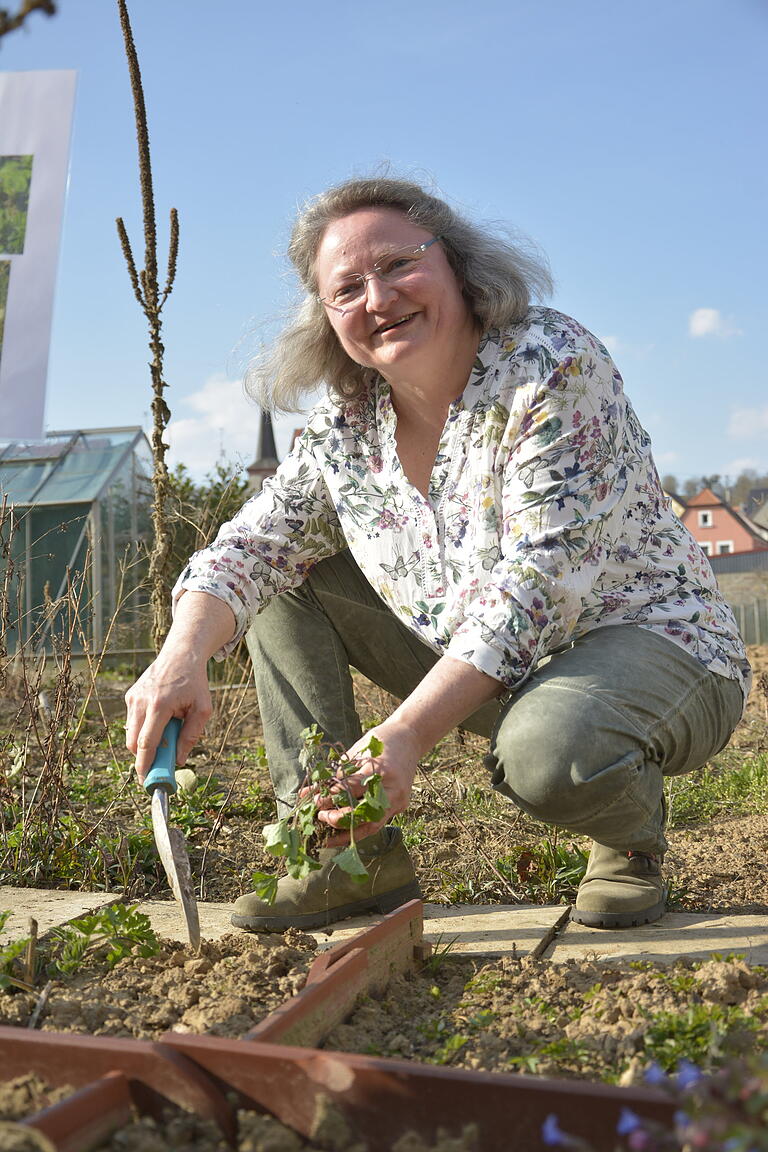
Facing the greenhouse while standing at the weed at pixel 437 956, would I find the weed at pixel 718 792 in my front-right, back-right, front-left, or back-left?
front-right

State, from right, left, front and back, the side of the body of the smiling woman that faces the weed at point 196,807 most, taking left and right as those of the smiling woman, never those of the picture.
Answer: right

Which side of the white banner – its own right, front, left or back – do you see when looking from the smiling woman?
front

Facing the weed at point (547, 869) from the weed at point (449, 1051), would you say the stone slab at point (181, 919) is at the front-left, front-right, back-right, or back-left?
front-left

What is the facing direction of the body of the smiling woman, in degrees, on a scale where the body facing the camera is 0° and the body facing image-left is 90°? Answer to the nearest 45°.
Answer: approximately 45°

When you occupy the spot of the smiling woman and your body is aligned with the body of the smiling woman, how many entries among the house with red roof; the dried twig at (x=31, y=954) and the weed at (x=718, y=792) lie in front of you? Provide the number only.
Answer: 1

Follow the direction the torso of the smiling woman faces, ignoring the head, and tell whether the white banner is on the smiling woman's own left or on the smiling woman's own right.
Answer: on the smiling woman's own right

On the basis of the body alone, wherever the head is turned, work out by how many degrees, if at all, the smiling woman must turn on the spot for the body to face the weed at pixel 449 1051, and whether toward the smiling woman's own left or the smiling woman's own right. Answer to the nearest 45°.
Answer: approximately 45° to the smiling woman's own left

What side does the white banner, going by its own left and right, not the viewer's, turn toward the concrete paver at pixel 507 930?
front

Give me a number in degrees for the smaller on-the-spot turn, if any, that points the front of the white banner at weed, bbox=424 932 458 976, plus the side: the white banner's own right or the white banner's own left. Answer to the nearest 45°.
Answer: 0° — it already faces it

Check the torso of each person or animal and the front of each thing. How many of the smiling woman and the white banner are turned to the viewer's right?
0

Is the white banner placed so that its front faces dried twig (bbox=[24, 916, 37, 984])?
yes

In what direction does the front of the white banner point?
toward the camera
